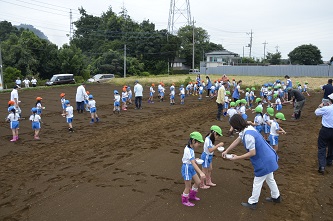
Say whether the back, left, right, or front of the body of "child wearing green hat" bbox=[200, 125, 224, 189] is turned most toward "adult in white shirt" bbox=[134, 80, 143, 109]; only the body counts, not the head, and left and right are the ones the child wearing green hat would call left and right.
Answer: left

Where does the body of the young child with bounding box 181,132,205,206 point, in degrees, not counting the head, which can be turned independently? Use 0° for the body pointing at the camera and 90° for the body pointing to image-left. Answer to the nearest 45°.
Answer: approximately 270°

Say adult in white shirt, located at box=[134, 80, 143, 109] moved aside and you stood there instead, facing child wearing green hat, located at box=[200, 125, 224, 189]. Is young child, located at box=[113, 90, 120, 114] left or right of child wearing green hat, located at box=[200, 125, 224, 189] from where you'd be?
right

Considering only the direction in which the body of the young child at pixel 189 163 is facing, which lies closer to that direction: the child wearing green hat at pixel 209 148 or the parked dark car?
the child wearing green hat

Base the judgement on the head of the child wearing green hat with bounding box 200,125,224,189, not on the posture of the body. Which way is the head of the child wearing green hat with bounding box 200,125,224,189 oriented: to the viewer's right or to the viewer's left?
to the viewer's right

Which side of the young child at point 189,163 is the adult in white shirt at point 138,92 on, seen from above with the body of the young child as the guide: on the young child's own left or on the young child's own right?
on the young child's own left

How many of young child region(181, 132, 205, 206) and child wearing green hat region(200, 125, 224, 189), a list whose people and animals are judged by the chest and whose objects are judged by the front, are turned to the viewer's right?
2

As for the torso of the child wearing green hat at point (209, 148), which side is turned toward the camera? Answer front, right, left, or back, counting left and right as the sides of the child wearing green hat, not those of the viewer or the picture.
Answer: right

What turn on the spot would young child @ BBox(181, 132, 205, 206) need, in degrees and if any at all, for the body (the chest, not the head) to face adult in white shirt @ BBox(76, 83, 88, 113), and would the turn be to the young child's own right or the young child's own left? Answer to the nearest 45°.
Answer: approximately 135° to the young child's own left

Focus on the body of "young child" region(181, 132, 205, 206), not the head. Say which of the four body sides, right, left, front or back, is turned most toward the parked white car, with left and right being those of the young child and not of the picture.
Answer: left
